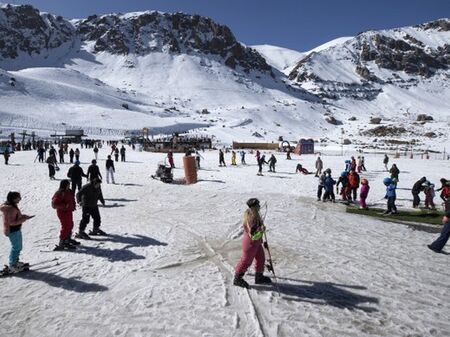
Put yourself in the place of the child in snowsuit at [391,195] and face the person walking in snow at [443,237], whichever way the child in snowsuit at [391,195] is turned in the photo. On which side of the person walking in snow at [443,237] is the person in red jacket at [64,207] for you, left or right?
right

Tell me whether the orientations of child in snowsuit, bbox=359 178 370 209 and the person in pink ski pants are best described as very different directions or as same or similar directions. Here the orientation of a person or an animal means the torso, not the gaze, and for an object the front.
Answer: very different directions

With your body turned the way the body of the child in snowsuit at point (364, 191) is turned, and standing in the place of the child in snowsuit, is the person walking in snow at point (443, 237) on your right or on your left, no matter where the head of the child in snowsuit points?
on your left

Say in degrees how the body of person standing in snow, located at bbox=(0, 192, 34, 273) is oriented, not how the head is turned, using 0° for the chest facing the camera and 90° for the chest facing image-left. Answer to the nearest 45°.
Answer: approximately 270°

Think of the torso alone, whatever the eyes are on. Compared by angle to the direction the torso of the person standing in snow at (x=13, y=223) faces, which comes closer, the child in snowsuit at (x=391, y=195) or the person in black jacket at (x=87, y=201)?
the child in snowsuit

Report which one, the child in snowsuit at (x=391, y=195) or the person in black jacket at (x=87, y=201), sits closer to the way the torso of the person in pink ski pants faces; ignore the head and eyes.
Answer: the child in snowsuit
